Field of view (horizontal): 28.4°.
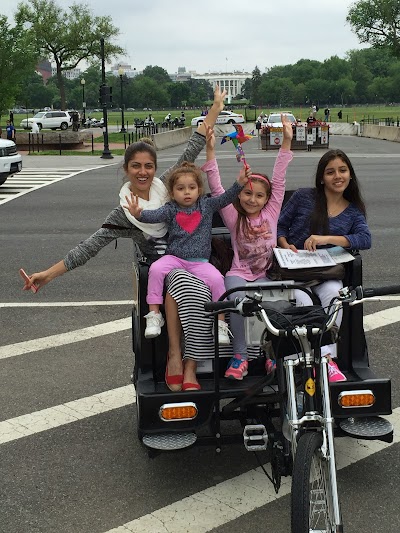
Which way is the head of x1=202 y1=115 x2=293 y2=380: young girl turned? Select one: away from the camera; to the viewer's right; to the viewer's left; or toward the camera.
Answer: toward the camera

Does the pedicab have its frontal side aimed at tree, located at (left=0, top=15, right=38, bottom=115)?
no

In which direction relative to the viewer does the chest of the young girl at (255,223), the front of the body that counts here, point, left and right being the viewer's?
facing the viewer

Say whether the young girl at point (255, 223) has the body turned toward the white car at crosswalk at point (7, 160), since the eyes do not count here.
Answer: no

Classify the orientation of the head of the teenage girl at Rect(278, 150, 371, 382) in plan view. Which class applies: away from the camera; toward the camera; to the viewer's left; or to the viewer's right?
toward the camera

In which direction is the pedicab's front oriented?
toward the camera

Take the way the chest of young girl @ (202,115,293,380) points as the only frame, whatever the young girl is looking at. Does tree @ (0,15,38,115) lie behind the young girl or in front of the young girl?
behind
